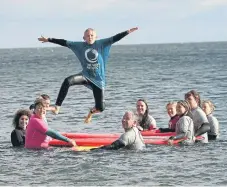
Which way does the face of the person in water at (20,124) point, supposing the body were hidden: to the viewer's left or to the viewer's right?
to the viewer's right

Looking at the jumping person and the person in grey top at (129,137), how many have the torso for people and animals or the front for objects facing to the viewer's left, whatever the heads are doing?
1

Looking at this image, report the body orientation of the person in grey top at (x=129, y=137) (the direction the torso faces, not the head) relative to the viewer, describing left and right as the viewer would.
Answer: facing to the left of the viewer

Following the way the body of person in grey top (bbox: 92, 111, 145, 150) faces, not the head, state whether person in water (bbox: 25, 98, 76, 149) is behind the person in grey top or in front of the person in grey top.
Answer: in front

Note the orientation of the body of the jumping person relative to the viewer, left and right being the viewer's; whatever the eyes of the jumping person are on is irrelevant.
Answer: facing the viewer

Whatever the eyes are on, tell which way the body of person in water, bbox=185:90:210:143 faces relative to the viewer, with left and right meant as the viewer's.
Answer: facing to the left of the viewer

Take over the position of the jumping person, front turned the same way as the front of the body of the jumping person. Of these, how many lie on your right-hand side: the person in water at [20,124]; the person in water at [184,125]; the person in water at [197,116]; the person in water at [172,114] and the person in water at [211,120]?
1

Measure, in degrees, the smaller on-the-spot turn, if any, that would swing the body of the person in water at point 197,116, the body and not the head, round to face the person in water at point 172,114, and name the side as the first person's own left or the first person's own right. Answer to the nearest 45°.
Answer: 0° — they already face them

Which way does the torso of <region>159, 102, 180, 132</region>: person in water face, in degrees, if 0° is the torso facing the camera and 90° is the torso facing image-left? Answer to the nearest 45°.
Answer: approximately 45°

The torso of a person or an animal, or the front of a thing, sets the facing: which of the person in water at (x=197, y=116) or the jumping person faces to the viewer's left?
the person in water
